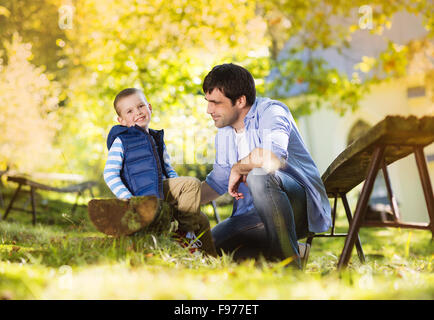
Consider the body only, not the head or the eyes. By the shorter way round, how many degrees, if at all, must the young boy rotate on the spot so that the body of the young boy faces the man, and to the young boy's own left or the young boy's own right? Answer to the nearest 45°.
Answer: approximately 45° to the young boy's own left

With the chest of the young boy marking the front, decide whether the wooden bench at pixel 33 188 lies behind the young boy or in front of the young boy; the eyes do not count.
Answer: behind

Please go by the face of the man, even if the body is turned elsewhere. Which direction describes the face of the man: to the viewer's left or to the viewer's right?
to the viewer's left

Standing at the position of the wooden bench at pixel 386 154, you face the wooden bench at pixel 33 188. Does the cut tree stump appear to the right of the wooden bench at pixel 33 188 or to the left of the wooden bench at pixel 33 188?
left

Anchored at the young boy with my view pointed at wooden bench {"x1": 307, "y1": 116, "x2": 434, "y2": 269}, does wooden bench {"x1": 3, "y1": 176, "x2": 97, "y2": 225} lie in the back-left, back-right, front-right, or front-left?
back-left

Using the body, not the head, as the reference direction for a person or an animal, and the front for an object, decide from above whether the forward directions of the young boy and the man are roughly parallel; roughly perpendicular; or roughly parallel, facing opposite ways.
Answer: roughly perpendicular

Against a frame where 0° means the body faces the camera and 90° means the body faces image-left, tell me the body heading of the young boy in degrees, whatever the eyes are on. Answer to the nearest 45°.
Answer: approximately 315°

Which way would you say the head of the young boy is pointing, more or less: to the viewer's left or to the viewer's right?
to the viewer's right
